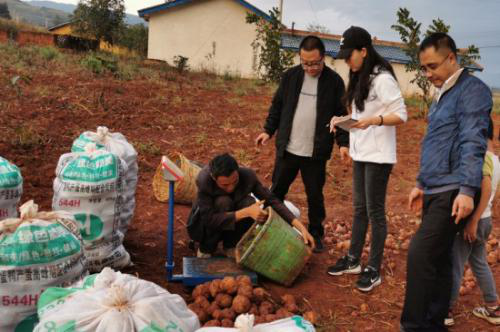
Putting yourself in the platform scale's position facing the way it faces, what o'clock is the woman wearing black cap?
The woman wearing black cap is roughly at 12 o'clock from the platform scale.

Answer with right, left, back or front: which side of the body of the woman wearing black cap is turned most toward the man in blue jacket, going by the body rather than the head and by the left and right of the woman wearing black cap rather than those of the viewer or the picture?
left

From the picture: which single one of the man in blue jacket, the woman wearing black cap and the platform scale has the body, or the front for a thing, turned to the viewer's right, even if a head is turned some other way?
the platform scale

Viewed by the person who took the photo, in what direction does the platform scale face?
facing to the right of the viewer

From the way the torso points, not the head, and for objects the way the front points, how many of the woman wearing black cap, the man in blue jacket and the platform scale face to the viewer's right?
1

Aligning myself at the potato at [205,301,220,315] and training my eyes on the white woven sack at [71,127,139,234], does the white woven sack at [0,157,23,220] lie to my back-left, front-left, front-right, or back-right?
front-left

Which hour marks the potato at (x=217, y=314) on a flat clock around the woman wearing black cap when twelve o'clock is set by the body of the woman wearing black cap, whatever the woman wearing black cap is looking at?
The potato is roughly at 12 o'clock from the woman wearing black cap.

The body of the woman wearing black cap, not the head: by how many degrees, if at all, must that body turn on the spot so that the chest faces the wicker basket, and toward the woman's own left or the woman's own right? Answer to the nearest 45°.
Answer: approximately 90° to the woman's own right

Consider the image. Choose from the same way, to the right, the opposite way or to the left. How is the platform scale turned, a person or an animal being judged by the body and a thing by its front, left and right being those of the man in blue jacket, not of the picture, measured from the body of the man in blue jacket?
the opposite way

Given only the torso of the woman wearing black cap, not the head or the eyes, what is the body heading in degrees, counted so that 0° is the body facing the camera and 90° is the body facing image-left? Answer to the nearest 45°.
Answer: approximately 45°

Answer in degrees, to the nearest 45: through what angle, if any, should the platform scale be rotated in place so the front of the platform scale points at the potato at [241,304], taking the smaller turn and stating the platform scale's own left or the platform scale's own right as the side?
approximately 45° to the platform scale's own right

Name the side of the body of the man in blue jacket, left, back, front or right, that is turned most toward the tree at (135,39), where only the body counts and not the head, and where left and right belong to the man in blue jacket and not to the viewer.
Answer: right

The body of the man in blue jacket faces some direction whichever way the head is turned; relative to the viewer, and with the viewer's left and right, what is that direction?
facing the viewer and to the left of the viewer

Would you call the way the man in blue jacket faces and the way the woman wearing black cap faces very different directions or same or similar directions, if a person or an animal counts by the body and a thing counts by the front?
same or similar directions
